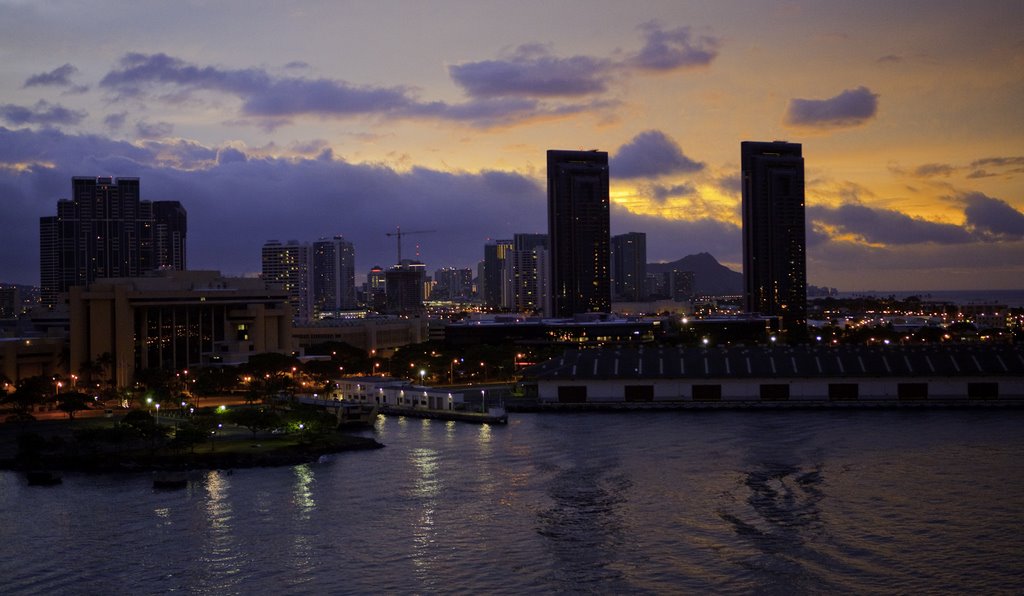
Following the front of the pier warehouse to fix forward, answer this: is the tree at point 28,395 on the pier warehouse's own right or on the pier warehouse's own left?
on the pier warehouse's own right

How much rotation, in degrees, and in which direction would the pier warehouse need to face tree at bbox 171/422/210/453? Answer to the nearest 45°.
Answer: approximately 45° to its right

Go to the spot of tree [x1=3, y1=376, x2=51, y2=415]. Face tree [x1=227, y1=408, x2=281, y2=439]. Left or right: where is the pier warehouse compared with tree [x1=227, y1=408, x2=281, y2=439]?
left

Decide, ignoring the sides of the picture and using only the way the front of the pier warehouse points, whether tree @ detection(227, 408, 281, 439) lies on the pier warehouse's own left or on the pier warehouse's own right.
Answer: on the pier warehouse's own right

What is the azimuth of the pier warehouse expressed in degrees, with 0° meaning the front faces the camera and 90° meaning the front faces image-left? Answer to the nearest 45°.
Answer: approximately 0°

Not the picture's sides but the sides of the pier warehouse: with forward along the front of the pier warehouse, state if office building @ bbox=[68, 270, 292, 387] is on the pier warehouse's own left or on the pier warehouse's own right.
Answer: on the pier warehouse's own right

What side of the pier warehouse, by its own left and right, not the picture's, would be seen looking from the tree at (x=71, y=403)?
right
